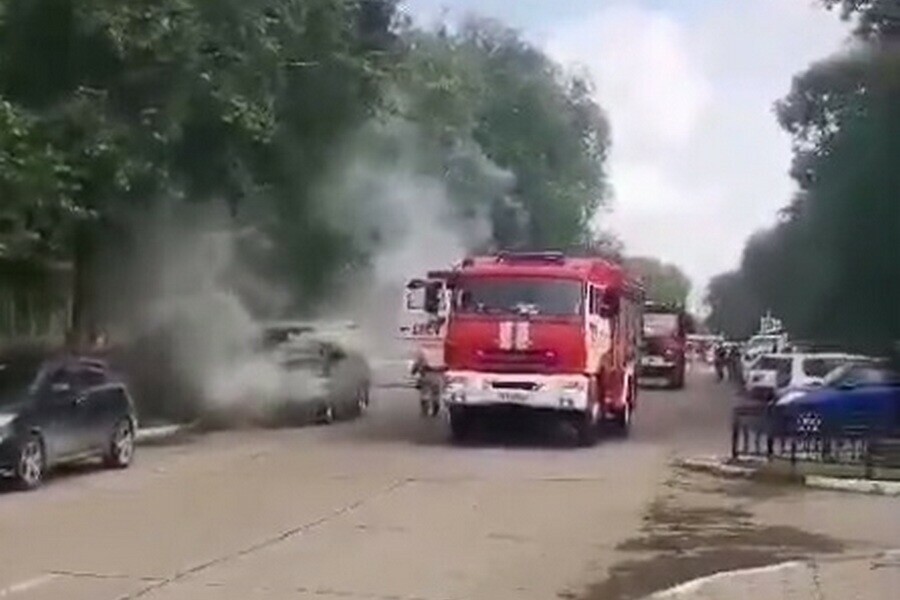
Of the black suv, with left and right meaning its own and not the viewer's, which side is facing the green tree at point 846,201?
back

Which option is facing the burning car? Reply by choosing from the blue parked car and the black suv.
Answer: the blue parked car

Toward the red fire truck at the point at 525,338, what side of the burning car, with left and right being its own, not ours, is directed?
left

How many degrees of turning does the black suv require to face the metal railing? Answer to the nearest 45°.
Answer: approximately 135° to its left

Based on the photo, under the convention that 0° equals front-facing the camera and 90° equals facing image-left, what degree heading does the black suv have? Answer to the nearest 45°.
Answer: approximately 45°

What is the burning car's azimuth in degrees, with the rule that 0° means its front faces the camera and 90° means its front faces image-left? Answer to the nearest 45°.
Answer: approximately 45°

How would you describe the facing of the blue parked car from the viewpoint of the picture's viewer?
facing to the left of the viewer

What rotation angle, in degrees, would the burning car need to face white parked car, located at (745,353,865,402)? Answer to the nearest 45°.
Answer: approximately 135° to its left

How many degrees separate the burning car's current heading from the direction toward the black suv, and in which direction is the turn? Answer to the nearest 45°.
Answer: approximately 45° to its left

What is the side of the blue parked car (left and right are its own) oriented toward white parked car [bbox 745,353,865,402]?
right

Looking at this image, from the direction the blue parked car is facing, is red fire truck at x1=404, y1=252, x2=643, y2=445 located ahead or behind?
ahead

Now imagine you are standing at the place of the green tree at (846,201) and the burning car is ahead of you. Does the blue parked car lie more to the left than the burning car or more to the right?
left

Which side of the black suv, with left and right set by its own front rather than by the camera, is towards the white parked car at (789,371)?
back
